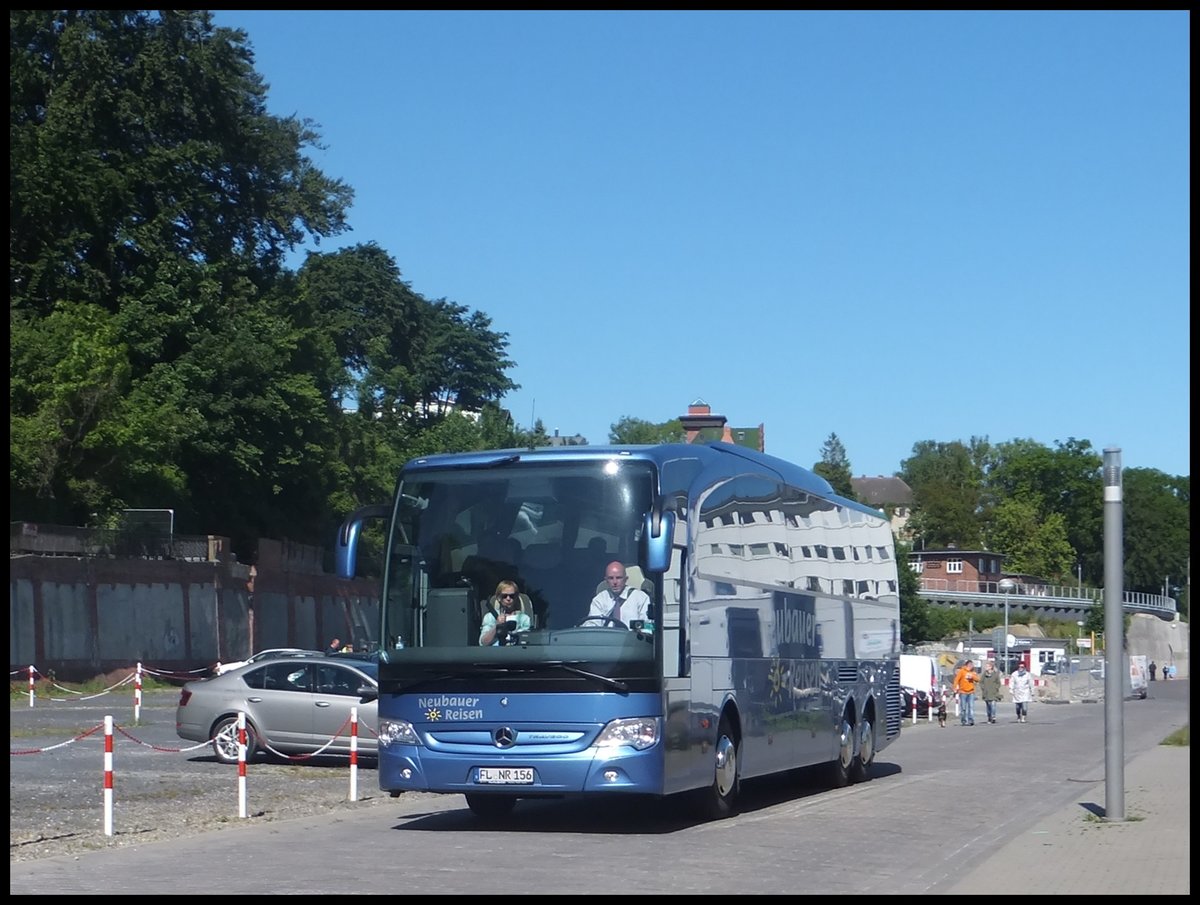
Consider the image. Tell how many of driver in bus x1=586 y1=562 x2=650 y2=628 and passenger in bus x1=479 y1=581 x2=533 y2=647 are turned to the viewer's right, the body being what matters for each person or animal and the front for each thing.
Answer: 0

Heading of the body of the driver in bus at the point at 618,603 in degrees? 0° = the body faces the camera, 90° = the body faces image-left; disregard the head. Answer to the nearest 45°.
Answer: approximately 0°

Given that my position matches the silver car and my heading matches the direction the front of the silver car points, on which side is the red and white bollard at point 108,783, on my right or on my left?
on my right

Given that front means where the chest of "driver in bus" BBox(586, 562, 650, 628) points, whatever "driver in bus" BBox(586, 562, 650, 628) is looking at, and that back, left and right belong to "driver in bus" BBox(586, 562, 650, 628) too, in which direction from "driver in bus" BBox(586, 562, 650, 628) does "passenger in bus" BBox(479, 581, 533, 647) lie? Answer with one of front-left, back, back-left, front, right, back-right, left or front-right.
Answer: right

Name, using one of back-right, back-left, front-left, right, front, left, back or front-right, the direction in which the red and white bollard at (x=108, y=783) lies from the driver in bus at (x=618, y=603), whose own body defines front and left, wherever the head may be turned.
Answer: right

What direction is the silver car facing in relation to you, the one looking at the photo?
facing to the right of the viewer

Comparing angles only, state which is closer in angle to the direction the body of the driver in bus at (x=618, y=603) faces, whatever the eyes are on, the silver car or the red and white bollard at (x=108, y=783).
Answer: the red and white bollard
